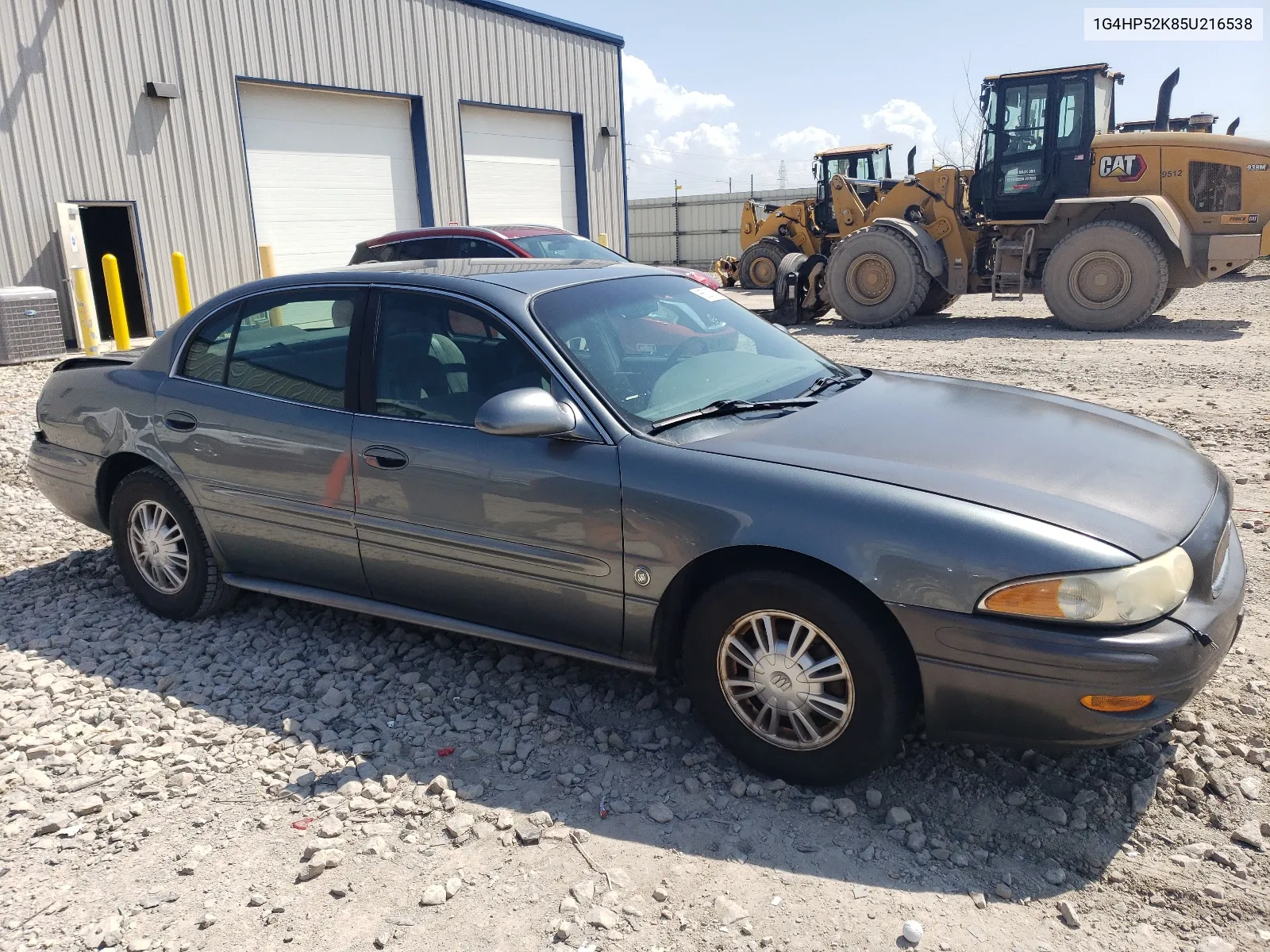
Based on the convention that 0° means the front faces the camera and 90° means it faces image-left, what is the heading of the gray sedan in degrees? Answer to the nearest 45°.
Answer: approximately 315°

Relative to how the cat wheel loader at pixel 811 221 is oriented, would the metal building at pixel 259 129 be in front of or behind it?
in front

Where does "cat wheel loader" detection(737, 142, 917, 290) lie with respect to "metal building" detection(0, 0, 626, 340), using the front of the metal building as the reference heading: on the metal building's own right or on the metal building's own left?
on the metal building's own left

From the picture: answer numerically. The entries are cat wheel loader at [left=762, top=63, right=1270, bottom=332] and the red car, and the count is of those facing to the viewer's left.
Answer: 1

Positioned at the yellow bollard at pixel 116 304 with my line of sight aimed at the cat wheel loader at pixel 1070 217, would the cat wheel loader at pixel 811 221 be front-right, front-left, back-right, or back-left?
front-left

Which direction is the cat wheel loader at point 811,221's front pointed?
to the viewer's left

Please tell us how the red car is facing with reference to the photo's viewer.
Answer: facing the viewer and to the right of the viewer

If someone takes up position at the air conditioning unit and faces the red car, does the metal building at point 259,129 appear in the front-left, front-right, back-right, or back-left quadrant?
front-left

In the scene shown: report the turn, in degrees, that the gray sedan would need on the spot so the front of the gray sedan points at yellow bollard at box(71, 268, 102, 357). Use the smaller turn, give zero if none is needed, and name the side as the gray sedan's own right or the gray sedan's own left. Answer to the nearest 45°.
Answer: approximately 180°

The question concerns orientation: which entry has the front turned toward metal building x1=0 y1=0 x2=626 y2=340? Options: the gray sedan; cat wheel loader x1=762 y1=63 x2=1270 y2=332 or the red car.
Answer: the cat wheel loader

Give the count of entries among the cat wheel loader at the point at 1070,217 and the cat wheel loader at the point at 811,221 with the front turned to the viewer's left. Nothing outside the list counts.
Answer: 2
